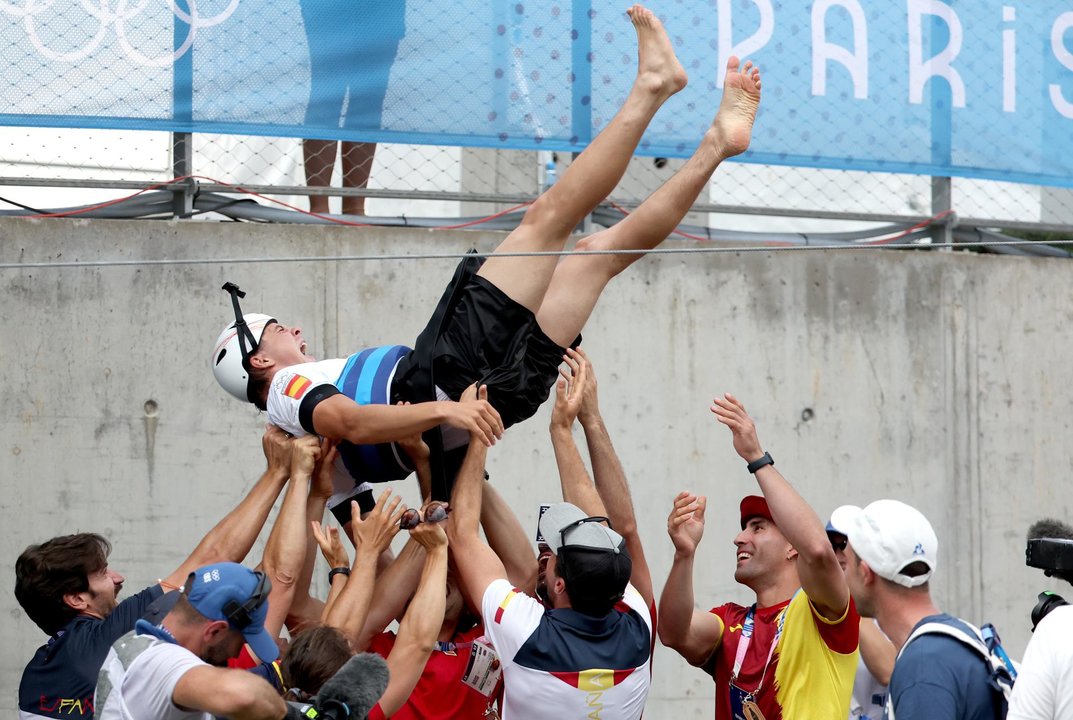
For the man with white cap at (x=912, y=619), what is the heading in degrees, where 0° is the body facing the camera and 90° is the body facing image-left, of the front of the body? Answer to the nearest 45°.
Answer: approximately 135°
